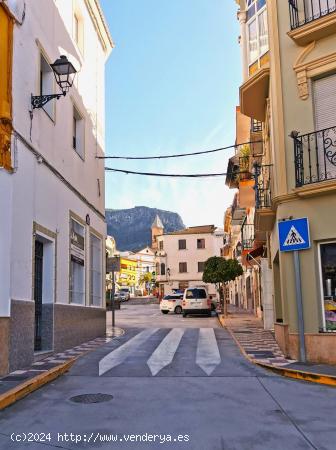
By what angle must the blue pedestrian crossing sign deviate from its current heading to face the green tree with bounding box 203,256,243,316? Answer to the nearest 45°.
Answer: approximately 180°

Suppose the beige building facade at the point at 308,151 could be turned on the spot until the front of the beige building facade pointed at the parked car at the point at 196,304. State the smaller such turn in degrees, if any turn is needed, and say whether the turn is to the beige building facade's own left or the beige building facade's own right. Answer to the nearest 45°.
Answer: approximately 135° to the beige building facade's own right

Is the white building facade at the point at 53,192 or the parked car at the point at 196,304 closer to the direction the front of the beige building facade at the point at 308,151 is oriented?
the white building facade

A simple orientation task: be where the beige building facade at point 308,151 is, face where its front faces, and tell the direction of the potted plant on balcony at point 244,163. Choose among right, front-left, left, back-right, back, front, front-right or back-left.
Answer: back-right

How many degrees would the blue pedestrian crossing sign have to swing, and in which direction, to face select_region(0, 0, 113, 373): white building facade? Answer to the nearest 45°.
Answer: approximately 90° to its right

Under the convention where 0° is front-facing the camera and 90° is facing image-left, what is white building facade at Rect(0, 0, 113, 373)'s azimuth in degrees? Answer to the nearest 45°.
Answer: approximately 270°

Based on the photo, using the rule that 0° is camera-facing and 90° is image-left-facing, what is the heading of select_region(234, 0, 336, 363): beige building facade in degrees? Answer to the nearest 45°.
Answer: approximately 45°

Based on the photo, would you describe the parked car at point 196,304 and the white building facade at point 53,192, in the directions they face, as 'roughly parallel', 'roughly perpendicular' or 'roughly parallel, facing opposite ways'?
roughly perpendicular

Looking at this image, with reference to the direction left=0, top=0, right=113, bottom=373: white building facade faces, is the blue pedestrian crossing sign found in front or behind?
in front

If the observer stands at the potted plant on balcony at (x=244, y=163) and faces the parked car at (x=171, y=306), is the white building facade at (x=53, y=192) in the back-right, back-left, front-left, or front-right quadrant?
back-left
